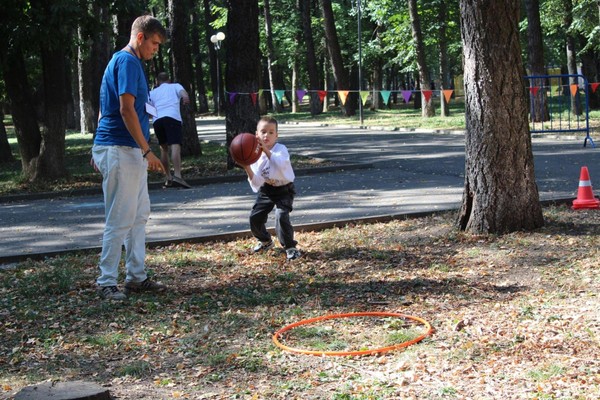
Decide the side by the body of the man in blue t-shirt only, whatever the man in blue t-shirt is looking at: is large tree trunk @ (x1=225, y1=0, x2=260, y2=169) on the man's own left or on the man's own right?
on the man's own left

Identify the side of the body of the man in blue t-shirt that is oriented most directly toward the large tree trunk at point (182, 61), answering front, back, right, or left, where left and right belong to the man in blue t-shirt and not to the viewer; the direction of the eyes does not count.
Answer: left

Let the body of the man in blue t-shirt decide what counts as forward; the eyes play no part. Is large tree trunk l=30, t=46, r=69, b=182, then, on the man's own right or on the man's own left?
on the man's own left

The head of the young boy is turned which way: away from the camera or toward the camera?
toward the camera

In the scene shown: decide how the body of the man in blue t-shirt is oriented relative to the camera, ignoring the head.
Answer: to the viewer's right

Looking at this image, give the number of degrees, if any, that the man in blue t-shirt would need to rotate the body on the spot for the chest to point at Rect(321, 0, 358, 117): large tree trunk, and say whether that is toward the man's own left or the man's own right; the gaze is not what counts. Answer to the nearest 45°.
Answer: approximately 90° to the man's own left

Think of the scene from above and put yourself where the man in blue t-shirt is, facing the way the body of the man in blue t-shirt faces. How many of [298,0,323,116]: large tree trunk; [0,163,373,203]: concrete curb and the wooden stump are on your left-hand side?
2

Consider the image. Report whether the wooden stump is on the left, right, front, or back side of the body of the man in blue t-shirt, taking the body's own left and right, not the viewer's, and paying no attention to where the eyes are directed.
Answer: right
